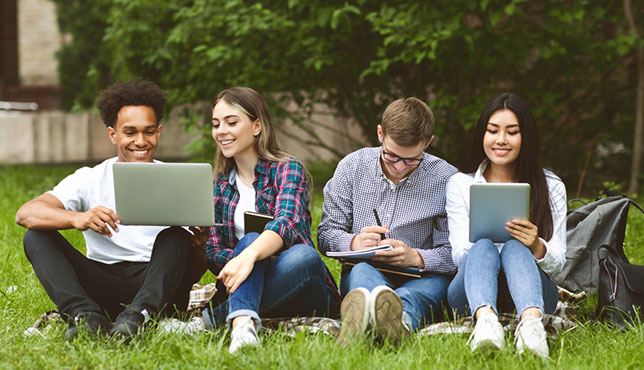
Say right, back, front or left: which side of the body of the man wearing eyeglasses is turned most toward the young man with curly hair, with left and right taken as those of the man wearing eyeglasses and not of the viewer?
right

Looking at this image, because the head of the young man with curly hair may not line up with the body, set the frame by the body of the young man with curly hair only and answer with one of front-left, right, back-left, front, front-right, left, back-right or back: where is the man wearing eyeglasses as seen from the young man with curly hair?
left

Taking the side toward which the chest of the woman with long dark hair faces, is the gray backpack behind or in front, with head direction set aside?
behind

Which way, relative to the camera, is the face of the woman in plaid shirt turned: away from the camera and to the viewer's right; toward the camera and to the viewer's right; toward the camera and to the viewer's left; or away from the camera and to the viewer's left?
toward the camera and to the viewer's left

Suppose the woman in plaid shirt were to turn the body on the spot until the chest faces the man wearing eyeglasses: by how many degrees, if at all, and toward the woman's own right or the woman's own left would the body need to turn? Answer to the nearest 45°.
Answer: approximately 135° to the woman's own left

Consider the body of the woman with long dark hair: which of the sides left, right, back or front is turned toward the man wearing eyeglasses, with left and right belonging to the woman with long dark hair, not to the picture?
right

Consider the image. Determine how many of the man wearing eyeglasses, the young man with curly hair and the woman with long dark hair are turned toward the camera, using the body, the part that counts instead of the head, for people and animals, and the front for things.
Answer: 3

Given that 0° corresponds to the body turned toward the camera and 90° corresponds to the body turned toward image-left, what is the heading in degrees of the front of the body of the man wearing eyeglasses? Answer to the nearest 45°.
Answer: approximately 0°
